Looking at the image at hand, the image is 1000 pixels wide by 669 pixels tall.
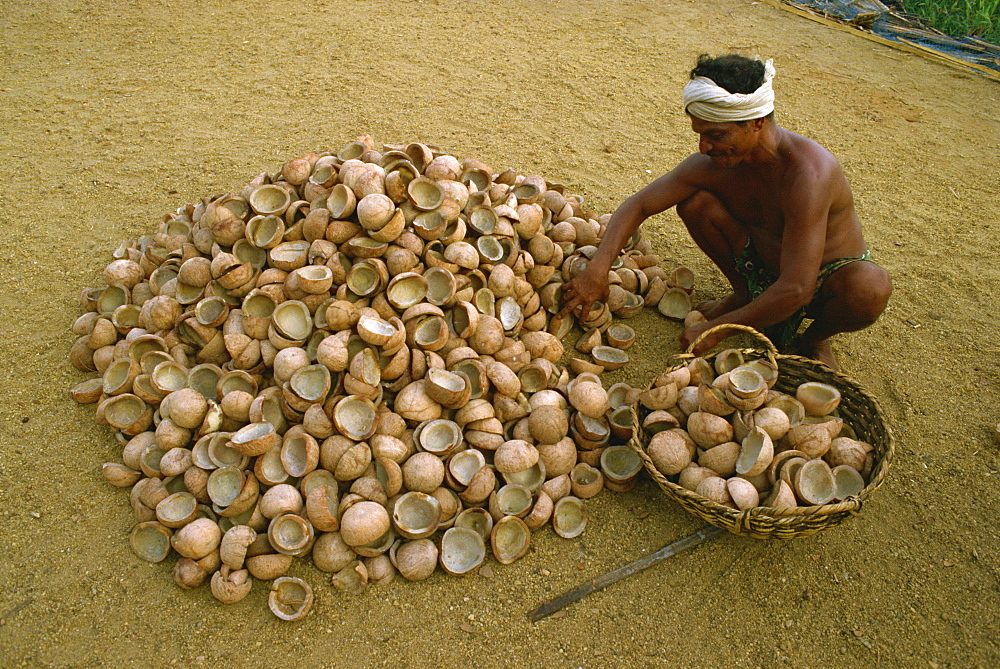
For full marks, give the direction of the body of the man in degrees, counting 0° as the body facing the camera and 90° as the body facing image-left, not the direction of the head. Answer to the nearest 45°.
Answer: approximately 45°

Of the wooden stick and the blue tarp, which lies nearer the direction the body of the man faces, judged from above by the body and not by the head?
the wooden stick

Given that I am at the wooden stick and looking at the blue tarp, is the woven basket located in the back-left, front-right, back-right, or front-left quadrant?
front-right

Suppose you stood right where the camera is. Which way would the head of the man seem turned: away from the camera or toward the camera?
toward the camera

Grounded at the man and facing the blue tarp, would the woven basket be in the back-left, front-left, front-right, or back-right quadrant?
back-right

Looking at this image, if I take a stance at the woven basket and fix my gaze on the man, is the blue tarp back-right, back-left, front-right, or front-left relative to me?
front-right

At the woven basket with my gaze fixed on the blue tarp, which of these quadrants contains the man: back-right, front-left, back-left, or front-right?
front-left

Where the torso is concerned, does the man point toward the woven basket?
no

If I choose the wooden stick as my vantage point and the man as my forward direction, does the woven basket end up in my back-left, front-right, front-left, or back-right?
front-right

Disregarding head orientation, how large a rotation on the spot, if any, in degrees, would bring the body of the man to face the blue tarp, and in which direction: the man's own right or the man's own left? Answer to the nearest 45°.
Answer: approximately 135° to the man's own right

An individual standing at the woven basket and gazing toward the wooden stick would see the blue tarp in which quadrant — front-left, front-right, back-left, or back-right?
back-right

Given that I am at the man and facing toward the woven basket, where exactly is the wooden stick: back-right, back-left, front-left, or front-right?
front-right

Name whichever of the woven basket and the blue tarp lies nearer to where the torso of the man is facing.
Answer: the woven basket
